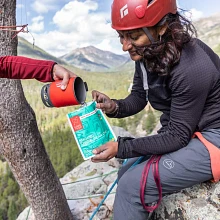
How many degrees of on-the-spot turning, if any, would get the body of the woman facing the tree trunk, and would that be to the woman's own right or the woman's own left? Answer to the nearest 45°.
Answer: approximately 45° to the woman's own right

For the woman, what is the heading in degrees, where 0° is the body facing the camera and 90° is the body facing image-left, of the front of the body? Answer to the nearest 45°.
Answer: approximately 90°
